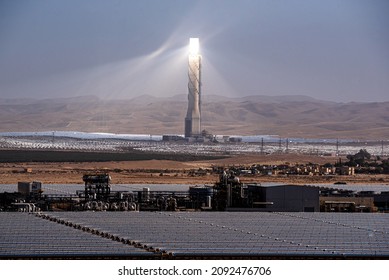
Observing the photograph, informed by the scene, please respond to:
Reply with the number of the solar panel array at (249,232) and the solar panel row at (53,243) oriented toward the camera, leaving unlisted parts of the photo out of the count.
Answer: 2

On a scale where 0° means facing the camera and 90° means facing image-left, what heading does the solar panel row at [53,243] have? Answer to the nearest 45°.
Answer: approximately 0°

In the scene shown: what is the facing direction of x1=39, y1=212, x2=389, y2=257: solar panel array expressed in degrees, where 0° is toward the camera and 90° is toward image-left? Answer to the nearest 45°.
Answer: approximately 0°
